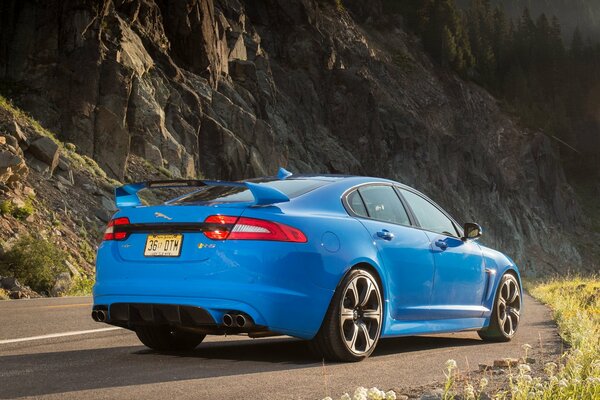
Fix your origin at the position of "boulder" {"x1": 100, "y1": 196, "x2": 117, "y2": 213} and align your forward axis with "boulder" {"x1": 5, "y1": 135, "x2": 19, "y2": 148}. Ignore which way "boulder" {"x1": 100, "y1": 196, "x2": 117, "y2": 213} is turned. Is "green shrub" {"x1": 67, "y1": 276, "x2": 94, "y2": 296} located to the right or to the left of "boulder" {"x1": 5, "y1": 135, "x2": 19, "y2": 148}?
left

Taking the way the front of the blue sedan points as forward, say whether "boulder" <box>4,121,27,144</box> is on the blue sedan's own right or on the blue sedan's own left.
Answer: on the blue sedan's own left

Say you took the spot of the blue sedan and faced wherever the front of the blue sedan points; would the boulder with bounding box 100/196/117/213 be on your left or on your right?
on your left

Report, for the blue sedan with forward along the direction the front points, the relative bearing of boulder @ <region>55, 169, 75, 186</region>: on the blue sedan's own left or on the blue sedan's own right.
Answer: on the blue sedan's own left

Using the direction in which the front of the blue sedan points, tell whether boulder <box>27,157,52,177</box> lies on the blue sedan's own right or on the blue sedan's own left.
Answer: on the blue sedan's own left

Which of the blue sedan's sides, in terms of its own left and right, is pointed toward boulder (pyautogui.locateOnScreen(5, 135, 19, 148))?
left

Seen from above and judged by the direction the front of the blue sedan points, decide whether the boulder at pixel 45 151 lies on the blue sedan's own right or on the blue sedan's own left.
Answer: on the blue sedan's own left

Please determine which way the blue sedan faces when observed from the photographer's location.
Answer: facing away from the viewer and to the right of the viewer
